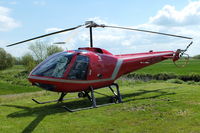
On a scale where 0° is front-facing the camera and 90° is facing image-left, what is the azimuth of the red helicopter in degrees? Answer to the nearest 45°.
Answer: approximately 45°
